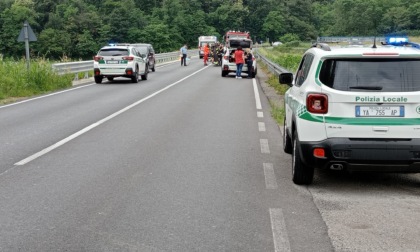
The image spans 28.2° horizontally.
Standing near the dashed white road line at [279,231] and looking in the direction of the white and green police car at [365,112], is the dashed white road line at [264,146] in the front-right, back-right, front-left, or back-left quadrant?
front-left

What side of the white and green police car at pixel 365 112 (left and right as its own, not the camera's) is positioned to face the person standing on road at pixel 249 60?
front

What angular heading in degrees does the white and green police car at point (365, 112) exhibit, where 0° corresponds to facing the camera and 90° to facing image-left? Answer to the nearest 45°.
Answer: approximately 180°
